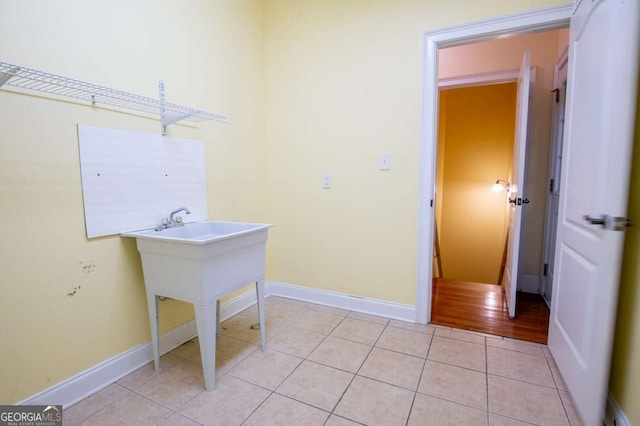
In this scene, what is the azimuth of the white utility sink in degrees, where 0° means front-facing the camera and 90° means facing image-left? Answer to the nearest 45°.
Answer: approximately 315°

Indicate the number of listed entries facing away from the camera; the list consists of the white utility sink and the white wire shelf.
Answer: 0

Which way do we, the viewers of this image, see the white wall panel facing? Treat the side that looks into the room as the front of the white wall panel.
facing the viewer and to the right of the viewer

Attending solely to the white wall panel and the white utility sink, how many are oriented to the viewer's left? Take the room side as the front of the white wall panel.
0

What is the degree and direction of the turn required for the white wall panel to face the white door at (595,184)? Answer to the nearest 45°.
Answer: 0° — it already faces it

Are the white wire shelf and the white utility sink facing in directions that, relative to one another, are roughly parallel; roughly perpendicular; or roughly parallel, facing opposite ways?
roughly parallel

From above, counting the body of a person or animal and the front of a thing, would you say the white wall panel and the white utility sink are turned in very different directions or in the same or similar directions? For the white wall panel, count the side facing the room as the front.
same or similar directions

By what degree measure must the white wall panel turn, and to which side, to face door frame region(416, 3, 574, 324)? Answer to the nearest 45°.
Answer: approximately 45° to its left

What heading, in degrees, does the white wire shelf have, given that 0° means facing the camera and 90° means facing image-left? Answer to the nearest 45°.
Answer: approximately 315°

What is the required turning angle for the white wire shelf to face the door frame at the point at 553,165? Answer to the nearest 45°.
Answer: approximately 45° to its left

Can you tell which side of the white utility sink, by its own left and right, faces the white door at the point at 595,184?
front

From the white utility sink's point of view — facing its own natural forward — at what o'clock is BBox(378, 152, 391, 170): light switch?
The light switch is roughly at 10 o'clock from the white utility sink.

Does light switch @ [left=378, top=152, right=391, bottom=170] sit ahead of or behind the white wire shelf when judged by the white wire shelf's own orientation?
ahead
